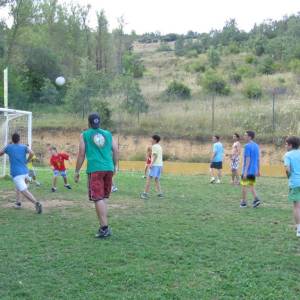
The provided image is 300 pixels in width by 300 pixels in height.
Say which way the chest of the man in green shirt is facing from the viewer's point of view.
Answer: away from the camera

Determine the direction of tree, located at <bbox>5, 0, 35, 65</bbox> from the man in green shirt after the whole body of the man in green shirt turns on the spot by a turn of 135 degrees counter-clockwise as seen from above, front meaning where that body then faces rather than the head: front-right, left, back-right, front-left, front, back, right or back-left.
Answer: back-right

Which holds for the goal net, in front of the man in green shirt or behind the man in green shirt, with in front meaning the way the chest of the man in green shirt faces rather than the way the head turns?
in front

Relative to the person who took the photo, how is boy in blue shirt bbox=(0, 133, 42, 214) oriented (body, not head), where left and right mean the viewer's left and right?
facing away from the viewer

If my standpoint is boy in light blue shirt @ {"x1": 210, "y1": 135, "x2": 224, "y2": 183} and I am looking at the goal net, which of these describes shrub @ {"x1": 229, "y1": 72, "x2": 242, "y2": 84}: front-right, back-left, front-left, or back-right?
back-right

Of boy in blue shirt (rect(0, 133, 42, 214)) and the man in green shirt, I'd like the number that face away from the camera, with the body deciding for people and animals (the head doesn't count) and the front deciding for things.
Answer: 2

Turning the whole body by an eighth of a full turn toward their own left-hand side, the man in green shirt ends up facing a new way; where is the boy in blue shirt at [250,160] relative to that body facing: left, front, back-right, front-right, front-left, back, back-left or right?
right

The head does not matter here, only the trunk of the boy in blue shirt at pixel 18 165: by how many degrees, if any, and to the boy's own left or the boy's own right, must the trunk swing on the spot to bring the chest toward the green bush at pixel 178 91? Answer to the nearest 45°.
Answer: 0° — they already face it

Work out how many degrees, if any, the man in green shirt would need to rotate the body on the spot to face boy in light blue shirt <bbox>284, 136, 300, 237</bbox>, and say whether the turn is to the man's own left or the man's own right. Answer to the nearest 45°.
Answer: approximately 90° to the man's own right

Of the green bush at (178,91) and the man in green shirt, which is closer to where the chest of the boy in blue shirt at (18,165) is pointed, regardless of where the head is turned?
the green bush

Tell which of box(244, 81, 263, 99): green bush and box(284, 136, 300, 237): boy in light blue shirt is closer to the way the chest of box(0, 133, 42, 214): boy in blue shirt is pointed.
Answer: the green bush

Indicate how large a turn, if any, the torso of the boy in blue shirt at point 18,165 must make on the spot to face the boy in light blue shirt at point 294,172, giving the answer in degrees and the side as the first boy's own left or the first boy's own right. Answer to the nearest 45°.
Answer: approximately 135° to the first boy's own right

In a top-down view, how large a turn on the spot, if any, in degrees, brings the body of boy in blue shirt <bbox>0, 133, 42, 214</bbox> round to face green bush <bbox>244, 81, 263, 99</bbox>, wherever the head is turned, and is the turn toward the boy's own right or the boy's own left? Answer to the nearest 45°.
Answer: approximately 45° to the boy's own right

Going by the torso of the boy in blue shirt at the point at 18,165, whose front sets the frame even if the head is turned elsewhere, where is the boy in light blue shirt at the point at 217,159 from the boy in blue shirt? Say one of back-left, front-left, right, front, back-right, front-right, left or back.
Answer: front-right
